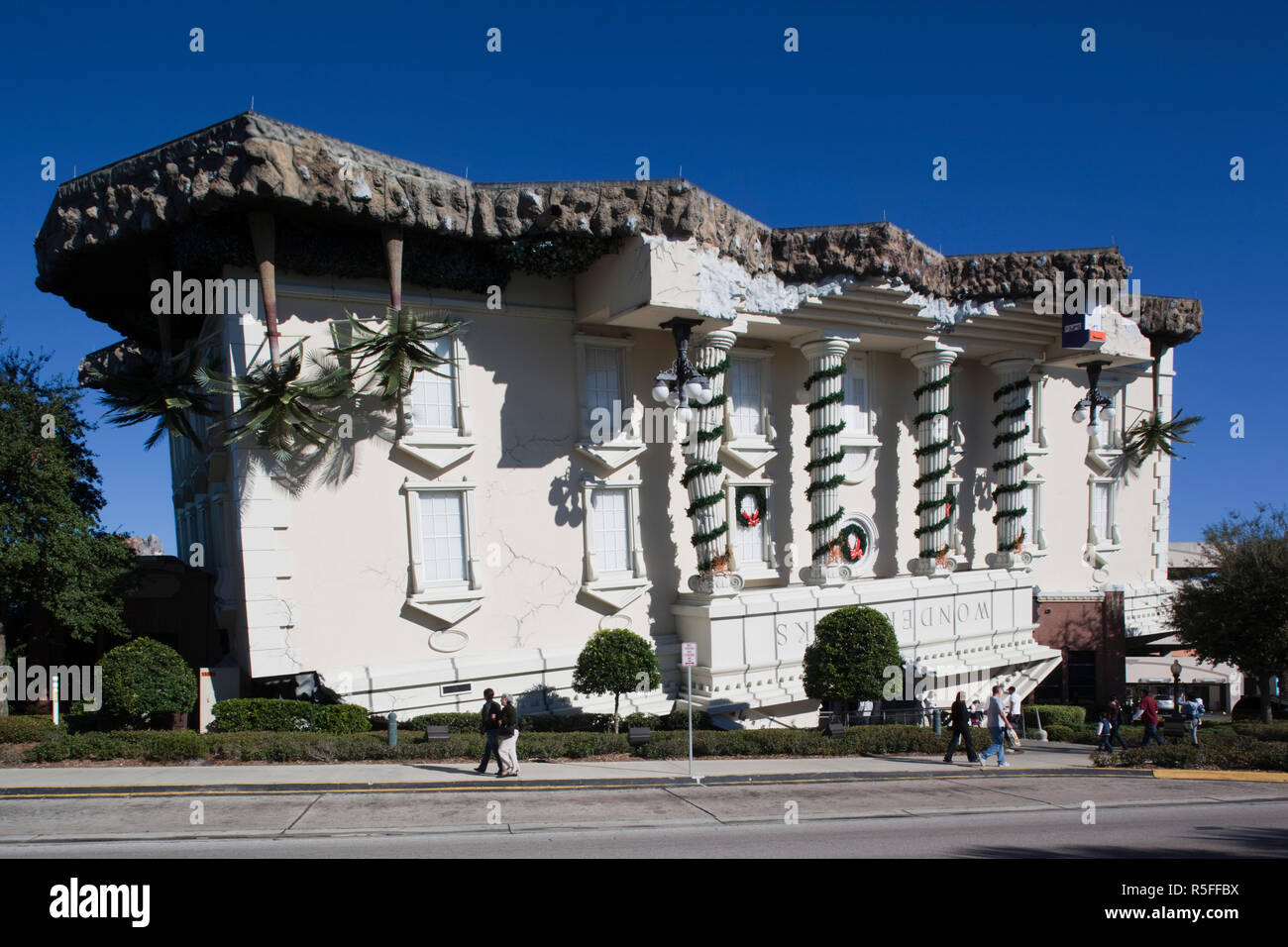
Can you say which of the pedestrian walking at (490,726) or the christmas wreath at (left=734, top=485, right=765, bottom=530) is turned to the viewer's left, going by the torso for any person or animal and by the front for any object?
the pedestrian walking

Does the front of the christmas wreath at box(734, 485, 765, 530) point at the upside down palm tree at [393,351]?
no

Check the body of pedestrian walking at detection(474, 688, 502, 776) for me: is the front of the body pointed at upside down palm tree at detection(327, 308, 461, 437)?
no

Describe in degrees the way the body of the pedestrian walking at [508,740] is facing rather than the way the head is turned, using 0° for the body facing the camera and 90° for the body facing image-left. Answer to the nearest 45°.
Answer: approximately 90°

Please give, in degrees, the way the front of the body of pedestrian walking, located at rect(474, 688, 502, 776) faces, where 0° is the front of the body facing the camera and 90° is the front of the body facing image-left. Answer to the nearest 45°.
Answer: approximately 90°

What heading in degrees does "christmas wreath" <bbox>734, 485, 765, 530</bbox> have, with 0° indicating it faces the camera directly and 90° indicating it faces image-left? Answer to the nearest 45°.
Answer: approximately 315°
